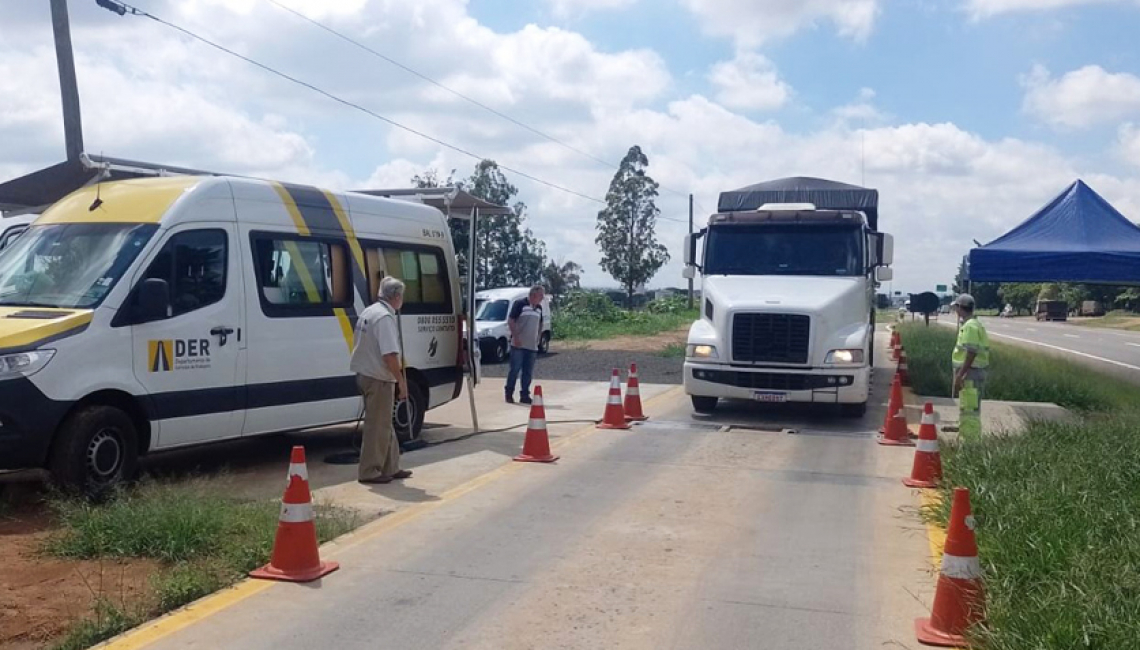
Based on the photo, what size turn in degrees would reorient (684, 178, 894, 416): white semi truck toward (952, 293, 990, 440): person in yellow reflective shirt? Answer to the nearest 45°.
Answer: approximately 45° to its left

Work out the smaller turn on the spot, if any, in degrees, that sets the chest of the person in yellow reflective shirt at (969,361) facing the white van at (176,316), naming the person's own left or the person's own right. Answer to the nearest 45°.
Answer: approximately 45° to the person's own left

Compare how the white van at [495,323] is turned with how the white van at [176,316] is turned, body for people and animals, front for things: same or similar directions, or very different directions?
same or similar directions

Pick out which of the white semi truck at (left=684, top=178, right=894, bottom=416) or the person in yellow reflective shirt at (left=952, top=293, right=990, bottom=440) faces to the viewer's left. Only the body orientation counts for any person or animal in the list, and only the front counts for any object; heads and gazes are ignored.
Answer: the person in yellow reflective shirt

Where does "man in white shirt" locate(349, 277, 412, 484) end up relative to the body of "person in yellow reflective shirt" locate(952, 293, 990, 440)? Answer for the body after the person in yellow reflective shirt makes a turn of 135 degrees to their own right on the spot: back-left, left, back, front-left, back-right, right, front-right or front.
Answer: back

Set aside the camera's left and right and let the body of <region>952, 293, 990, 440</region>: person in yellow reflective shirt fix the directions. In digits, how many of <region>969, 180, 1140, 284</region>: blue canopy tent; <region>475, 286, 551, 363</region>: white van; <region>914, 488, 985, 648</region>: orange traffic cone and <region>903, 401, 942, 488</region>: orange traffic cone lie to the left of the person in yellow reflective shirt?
2

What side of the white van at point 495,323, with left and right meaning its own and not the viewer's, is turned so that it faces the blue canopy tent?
left

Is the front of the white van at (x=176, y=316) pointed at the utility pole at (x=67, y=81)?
no

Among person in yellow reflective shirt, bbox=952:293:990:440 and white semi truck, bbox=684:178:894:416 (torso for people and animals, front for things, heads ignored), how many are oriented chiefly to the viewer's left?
1

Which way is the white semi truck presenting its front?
toward the camera

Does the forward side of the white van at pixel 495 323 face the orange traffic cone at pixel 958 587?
no

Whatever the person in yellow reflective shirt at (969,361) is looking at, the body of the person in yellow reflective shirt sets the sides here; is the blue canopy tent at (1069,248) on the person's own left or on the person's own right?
on the person's own right

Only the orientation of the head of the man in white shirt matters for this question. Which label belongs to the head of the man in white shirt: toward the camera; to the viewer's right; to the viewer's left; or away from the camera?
to the viewer's right

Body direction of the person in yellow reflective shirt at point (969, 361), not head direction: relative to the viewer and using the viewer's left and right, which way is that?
facing to the left of the viewer

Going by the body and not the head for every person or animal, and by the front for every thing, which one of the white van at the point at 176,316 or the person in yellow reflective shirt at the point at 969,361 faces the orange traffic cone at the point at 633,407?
the person in yellow reflective shirt

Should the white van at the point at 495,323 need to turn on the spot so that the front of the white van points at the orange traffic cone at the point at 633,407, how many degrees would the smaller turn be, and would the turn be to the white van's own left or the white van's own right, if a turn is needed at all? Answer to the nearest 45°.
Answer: approximately 45° to the white van's own left

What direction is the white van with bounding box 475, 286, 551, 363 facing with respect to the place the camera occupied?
facing the viewer and to the left of the viewer

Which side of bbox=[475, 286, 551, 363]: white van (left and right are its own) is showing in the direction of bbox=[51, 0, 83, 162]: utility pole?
front
